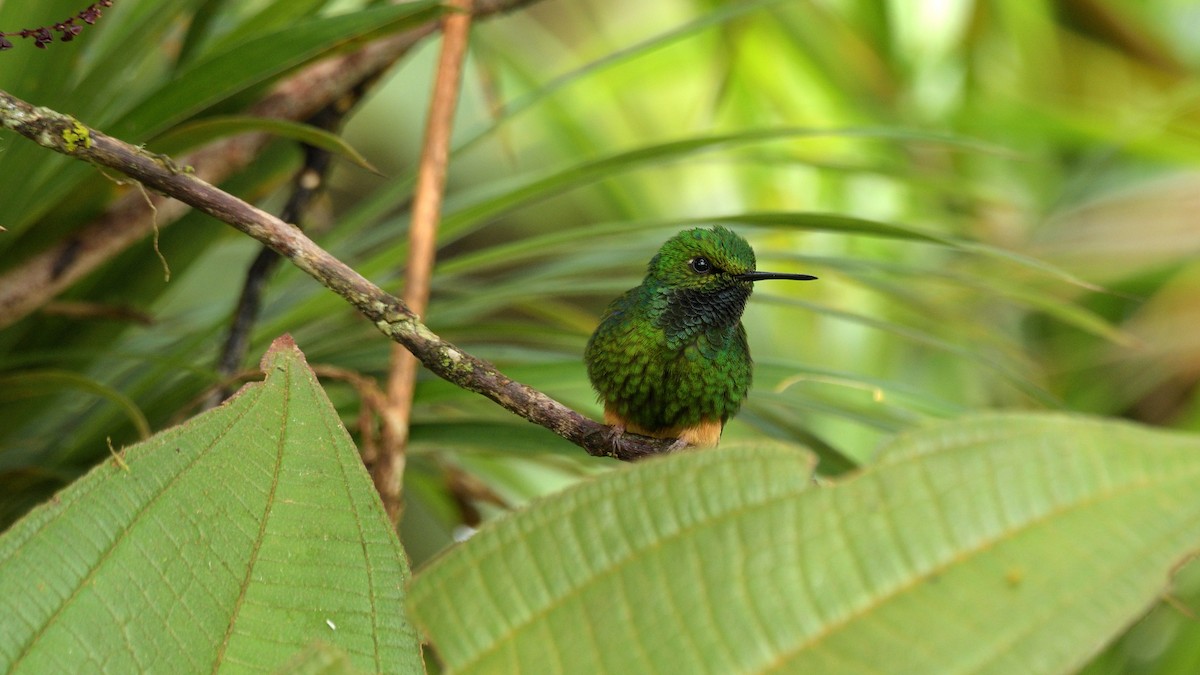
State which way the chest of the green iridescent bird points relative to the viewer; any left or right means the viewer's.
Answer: facing the viewer and to the right of the viewer

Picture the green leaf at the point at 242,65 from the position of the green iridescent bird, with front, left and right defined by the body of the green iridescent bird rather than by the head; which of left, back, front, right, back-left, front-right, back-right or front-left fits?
right

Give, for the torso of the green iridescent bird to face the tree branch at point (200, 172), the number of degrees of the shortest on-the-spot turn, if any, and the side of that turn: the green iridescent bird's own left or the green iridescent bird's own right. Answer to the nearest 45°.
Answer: approximately 135° to the green iridescent bird's own right

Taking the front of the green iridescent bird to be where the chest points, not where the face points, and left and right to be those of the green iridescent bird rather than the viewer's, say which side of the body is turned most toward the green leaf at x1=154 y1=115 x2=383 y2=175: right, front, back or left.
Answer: right

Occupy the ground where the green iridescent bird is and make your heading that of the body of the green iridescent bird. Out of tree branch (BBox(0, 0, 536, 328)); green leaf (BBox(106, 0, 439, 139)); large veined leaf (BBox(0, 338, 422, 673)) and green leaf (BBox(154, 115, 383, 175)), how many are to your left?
0

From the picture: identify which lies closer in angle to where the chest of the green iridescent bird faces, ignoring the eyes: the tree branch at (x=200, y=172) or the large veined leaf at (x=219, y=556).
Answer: the large veined leaf

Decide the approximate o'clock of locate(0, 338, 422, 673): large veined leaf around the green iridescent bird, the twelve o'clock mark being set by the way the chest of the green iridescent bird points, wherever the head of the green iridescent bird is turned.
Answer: The large veined leaf is roughly at 2 o'clock from the green iridescent bird.
